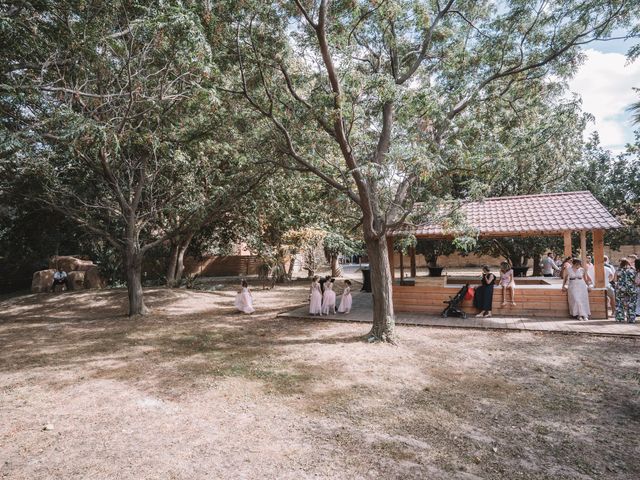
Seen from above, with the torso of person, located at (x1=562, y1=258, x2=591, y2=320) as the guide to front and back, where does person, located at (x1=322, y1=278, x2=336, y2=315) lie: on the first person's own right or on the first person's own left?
on the first person's own right

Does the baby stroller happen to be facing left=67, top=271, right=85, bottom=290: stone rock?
yes

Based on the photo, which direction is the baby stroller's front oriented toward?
to the viewer's left

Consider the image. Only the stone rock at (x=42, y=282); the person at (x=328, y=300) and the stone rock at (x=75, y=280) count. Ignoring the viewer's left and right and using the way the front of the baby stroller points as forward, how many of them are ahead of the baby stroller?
3
